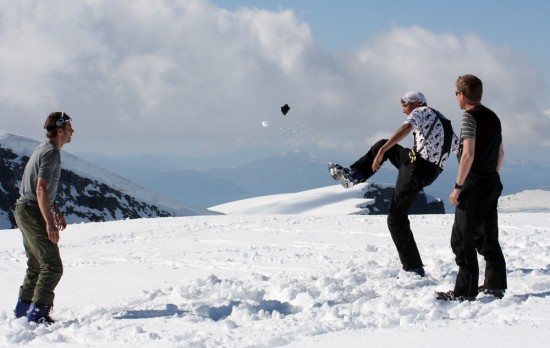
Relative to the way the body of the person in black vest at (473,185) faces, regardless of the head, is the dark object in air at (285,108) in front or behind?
in front

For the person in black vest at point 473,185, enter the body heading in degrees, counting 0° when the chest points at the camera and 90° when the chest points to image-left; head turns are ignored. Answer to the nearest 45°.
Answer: approximately 135°
